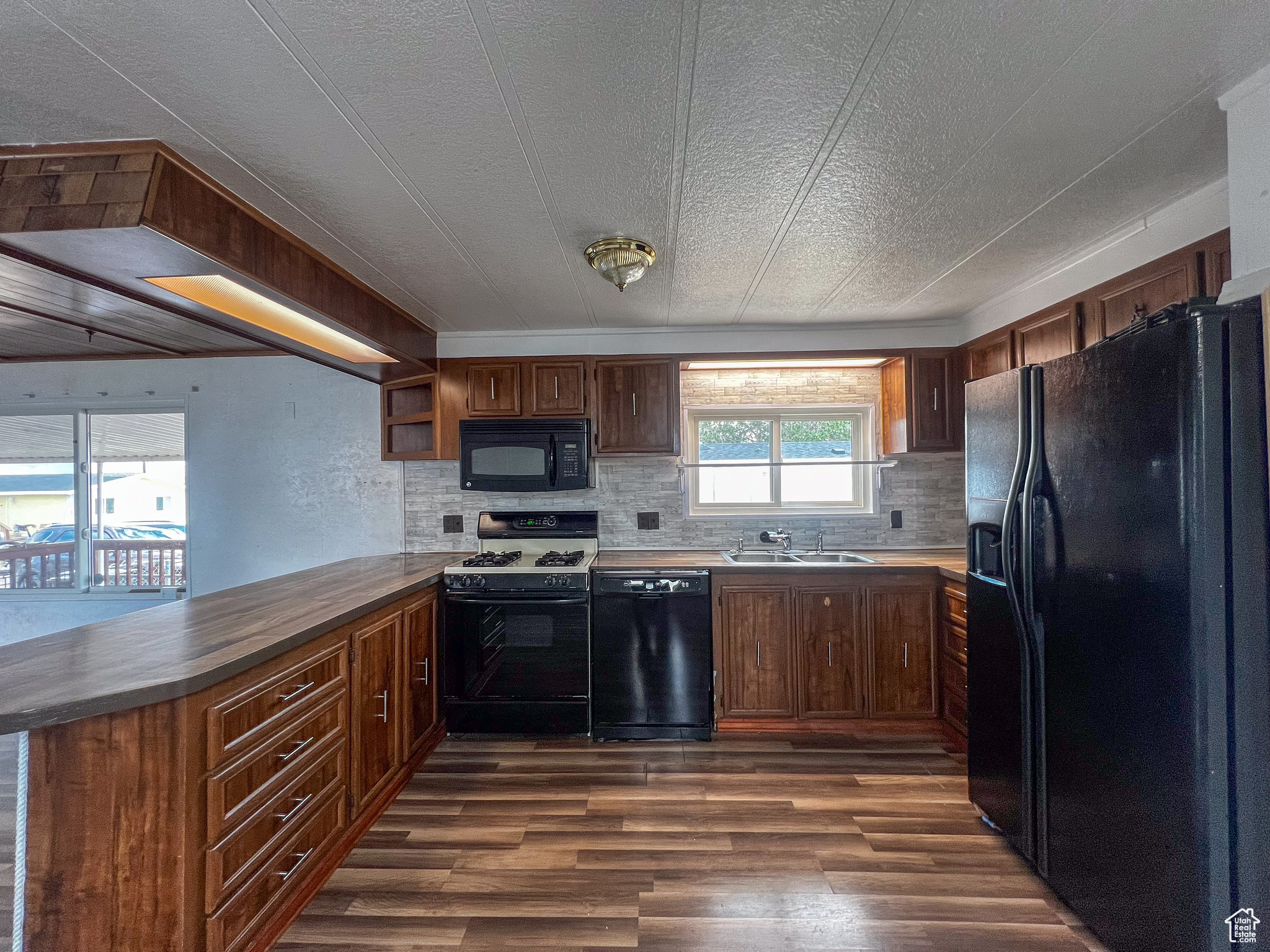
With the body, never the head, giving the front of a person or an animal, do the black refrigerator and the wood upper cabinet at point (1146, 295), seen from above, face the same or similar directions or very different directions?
same or similar directions

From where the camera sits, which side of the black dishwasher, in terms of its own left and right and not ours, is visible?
front

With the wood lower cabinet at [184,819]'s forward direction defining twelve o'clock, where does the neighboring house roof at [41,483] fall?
The neighboring house roof is roughly at 7 o'clock from the wood lower cabinet.

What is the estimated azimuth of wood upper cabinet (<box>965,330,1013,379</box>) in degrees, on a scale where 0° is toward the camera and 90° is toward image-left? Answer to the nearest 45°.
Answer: approximately 45°

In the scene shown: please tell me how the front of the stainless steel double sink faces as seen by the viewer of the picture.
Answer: facing the viewer

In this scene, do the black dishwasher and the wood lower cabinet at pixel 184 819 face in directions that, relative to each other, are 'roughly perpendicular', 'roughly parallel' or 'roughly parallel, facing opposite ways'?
roughly perpendicular

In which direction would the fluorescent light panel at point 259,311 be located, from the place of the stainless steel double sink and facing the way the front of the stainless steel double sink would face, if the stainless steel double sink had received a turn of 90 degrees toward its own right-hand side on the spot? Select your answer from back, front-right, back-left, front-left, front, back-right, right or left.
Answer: front-left

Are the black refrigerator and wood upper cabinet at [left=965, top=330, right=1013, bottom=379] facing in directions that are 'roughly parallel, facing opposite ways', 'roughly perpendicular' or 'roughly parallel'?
roughly parallel

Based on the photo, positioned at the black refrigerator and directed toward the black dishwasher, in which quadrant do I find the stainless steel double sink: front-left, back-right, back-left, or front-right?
front-right

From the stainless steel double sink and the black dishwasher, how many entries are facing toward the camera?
2

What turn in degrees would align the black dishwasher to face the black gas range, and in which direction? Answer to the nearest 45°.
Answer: approximately 90° to its right

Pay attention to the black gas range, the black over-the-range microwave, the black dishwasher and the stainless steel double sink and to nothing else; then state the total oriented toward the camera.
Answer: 4

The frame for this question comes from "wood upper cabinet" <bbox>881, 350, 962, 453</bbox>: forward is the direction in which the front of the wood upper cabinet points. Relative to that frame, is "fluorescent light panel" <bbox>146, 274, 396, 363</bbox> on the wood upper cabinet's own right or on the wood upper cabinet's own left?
on the wood upper cabinet's own right

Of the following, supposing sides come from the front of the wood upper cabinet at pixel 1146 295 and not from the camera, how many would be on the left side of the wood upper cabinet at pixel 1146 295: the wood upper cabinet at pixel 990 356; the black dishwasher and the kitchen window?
0

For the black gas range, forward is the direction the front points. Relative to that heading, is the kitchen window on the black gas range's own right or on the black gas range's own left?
on the black gas range's own left

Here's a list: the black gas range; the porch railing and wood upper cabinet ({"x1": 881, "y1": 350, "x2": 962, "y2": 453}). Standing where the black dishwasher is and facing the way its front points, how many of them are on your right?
2

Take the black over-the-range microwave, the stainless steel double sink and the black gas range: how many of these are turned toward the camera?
3

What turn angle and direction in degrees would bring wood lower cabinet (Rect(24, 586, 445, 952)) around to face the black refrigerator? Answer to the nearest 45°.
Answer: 0° — it already faces it

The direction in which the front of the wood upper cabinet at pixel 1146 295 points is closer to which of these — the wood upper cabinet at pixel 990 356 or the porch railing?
the porch railing

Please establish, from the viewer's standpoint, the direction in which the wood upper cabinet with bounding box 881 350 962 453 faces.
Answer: facing the viewer and to the right of the viewer

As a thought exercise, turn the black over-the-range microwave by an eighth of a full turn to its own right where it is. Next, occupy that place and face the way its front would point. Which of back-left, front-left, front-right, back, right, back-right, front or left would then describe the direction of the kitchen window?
back-left

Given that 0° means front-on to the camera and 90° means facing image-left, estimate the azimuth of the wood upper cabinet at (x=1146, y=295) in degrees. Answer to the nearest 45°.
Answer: approximately 45°
